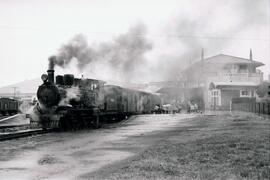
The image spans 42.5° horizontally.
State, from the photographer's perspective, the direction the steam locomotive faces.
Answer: facing the viewer and to the left of the viewer

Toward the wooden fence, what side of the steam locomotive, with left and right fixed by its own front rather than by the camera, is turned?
back
